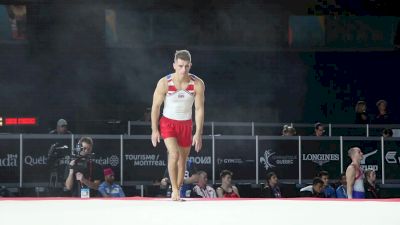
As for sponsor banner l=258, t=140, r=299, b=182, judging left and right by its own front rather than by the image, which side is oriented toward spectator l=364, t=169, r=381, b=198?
left

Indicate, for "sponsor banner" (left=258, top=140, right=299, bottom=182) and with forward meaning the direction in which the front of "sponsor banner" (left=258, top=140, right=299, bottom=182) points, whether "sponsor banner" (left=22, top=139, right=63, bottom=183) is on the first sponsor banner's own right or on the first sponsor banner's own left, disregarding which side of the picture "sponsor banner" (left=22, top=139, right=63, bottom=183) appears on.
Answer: on the first sponsor banner's own right

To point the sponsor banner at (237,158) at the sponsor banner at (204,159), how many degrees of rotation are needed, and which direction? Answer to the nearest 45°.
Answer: approximately 90° to its right

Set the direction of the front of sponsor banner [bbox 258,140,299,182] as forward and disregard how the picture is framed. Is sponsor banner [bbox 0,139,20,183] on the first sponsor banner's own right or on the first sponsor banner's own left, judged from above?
on the first sponsor banner's own right

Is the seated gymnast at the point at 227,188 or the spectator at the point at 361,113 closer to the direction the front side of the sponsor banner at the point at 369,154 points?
the seated gymnast

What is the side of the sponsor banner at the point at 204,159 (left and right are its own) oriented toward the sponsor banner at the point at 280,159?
left

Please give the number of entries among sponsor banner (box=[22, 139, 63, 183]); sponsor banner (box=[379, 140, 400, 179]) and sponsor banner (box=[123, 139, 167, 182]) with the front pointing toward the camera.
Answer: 3

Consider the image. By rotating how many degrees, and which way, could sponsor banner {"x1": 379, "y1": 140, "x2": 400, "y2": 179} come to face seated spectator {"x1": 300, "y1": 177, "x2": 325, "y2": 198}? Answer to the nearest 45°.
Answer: approximately 45° to its right

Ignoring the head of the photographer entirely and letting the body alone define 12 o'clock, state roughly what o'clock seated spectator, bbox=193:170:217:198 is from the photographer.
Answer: The seated spectator is roughly at 9 o'clock from the photographer.
